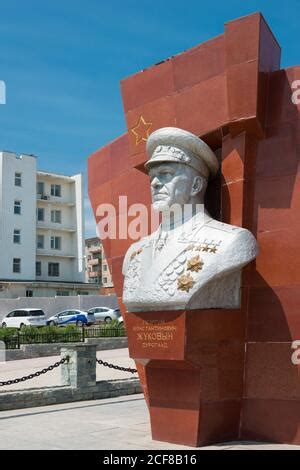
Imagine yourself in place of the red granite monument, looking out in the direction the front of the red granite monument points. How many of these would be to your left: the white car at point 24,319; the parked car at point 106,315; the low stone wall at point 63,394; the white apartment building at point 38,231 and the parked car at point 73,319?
0

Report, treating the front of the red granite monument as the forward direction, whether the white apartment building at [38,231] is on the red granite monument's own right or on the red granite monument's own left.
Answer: on the red granite monument's own right

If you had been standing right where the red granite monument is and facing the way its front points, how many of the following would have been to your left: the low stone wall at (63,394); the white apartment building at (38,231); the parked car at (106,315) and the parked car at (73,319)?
0

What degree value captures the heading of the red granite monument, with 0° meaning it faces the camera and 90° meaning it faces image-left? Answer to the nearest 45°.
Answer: approximately 45°

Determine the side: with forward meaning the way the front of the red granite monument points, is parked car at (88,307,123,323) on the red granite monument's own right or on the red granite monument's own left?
on the red granite monument's own right

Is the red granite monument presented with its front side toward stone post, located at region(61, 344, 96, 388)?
no

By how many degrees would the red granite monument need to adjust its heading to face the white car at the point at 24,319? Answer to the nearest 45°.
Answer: approximately 135° to its right

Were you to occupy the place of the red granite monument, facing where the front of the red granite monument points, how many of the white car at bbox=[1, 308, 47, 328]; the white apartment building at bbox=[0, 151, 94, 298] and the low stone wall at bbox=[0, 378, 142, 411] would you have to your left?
0

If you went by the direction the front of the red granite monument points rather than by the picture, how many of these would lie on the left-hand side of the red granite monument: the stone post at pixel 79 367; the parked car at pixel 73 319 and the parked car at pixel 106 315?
0

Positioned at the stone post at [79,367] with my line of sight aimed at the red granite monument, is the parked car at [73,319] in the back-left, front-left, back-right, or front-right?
back-left

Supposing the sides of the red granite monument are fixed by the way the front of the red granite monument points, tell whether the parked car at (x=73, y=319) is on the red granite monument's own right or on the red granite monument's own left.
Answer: on the red granite monument's own right

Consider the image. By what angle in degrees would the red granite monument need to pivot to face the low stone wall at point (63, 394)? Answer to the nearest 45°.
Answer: approximately 90° to its right
